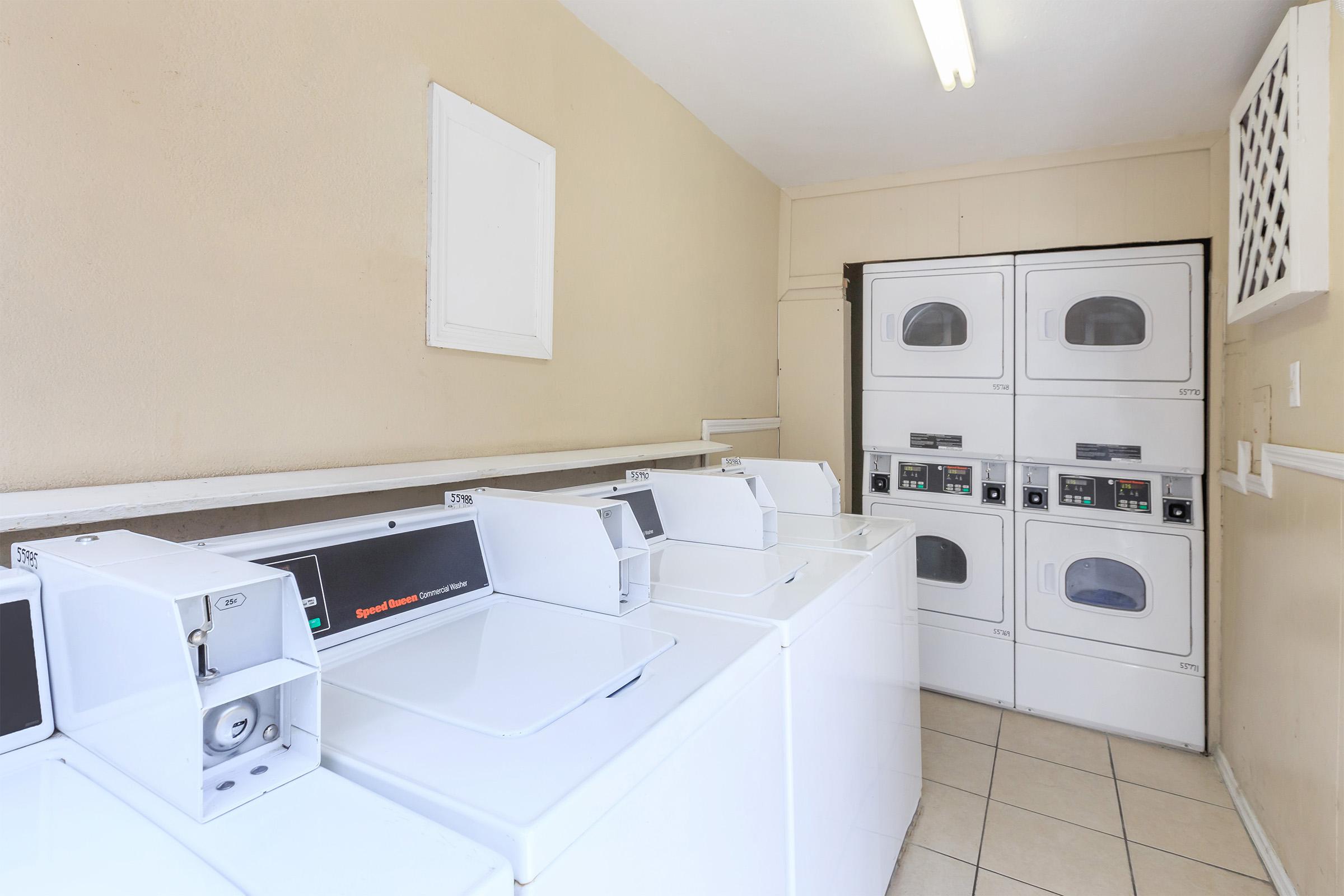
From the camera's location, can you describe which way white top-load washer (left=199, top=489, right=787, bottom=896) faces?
facing the viewer and to the right of the viewer

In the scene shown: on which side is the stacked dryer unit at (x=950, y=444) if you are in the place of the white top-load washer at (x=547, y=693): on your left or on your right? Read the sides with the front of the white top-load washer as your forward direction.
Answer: on your left

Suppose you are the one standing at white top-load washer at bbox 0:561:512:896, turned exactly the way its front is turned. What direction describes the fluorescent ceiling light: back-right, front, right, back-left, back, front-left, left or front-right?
front-left

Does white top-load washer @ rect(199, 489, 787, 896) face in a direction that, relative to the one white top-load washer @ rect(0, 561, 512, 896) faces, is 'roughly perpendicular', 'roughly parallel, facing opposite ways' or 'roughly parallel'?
roughly parallel

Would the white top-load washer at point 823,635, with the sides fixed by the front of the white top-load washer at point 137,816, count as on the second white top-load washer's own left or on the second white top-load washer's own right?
on the second white top-load washer's own left

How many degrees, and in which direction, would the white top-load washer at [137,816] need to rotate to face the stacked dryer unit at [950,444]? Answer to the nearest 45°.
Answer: approximately 45° to its left
